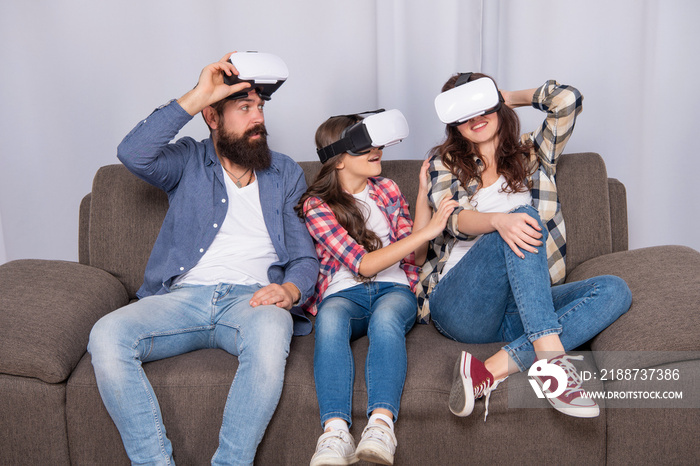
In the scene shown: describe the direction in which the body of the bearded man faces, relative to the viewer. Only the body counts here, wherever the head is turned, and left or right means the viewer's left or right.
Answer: facing the viewer

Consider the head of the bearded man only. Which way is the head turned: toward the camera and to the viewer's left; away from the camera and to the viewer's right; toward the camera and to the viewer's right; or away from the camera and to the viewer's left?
toward the camera and to the viewer's right

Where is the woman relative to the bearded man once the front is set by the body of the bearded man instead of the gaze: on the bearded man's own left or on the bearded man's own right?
on the bearded man's own left
